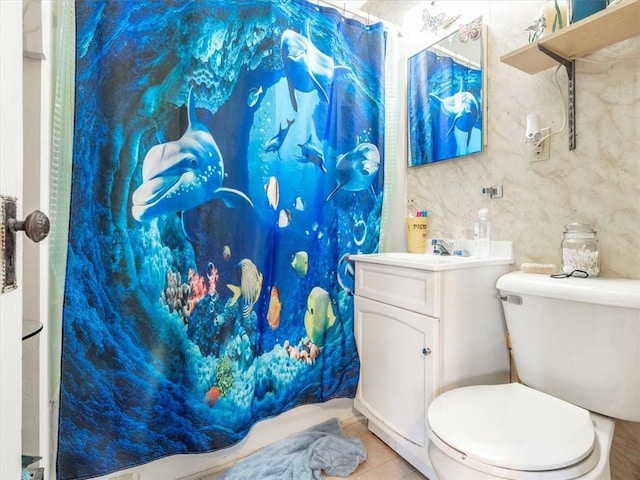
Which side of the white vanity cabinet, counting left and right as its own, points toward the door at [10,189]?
front

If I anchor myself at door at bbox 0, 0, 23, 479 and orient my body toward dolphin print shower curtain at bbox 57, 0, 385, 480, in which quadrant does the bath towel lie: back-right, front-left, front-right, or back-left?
front-right

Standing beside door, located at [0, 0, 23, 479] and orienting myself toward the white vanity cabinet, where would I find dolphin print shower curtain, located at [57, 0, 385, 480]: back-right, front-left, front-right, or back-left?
front-left

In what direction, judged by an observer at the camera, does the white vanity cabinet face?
facing the viewer and to the left of the viewer
